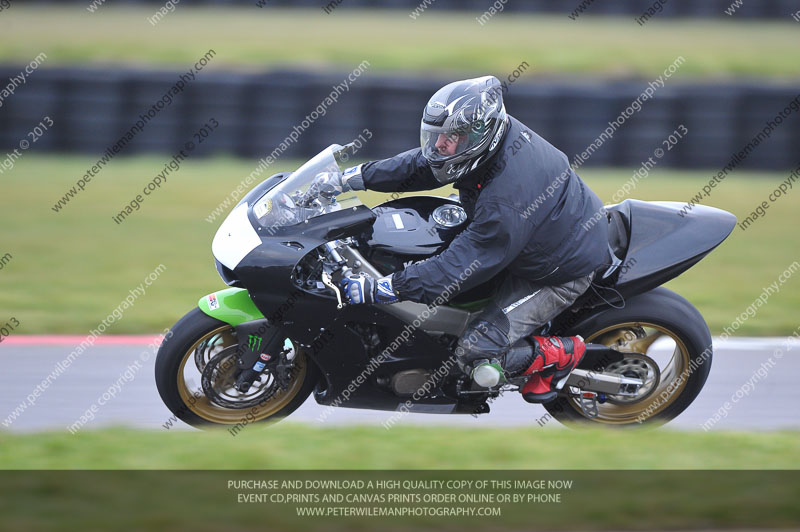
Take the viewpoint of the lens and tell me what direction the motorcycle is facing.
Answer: facing to the left of the viewer
